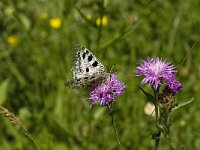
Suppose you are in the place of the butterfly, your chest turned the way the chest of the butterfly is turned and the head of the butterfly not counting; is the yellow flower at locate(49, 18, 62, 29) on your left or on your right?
on your left

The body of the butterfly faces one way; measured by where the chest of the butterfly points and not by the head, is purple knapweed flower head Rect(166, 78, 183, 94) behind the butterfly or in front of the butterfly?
in front

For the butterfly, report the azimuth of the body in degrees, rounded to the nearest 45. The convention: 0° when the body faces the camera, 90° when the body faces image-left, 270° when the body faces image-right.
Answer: approximately 270°

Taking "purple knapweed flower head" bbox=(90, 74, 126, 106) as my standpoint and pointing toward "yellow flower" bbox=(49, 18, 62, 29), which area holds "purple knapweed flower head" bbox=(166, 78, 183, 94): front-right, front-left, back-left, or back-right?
back-right

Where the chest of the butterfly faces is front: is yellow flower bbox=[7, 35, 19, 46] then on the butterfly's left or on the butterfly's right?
on the butterfly's left
